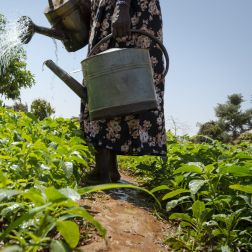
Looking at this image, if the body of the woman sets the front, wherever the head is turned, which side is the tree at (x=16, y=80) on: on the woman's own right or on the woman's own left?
on the woman's own right

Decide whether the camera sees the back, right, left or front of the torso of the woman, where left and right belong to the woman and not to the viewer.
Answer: left

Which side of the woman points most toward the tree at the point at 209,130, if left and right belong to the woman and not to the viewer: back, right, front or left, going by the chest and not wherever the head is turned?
right

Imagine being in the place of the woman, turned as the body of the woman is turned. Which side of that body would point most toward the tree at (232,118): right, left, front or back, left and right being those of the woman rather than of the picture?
right

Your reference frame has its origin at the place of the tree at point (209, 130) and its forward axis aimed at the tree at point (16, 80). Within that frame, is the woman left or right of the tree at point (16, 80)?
left
